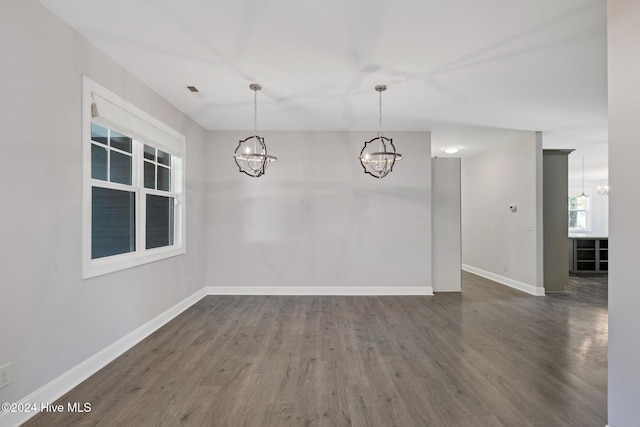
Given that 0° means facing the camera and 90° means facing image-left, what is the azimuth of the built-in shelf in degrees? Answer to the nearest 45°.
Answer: approximately 0°

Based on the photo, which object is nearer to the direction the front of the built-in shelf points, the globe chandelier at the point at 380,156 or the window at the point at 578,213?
the globe chandelier

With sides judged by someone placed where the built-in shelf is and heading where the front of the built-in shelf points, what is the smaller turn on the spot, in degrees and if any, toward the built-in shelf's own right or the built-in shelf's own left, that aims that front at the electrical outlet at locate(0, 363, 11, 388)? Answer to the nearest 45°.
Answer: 0° — it already faces it

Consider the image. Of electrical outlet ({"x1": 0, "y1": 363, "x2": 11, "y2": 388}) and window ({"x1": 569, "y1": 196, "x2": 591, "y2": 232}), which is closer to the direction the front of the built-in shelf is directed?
the electrical outlet

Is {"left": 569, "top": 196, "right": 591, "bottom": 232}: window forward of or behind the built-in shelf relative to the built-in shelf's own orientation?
behind
